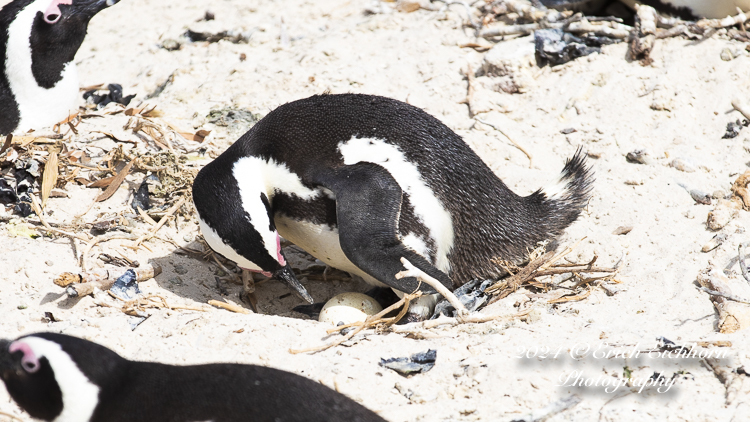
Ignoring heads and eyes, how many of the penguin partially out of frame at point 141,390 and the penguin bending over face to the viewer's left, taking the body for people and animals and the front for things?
2

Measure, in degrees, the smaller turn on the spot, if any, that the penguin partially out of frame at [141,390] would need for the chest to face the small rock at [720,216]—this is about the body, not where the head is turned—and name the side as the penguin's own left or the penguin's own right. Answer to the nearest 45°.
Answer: approximately 135° to the penguin's own right

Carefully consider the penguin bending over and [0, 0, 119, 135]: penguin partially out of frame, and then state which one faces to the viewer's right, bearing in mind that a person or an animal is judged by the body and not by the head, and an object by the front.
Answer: the penguin partially out of frame

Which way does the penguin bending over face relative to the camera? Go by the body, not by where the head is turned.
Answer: to the viewer's left

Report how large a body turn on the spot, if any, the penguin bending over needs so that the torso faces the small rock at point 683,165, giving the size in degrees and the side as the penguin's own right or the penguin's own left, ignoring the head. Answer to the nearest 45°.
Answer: approximately 135° to the penguin's own right

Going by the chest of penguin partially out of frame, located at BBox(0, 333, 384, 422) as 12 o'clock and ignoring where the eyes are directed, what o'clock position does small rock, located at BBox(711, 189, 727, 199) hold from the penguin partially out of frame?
The small rock is roughly at 5 o'clock from the penguin partially out of frame.

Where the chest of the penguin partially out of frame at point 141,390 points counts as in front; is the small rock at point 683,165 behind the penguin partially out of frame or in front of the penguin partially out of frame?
behind

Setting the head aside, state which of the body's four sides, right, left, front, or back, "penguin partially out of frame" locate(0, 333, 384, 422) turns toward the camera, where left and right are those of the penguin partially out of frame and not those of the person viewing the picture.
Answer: left

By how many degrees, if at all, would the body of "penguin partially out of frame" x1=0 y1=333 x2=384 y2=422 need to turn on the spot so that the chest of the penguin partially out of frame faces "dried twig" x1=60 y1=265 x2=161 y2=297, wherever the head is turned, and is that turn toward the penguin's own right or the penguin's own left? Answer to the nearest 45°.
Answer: approximately 90° to the penguin's own right

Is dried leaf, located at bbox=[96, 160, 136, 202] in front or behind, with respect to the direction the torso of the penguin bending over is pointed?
in front
